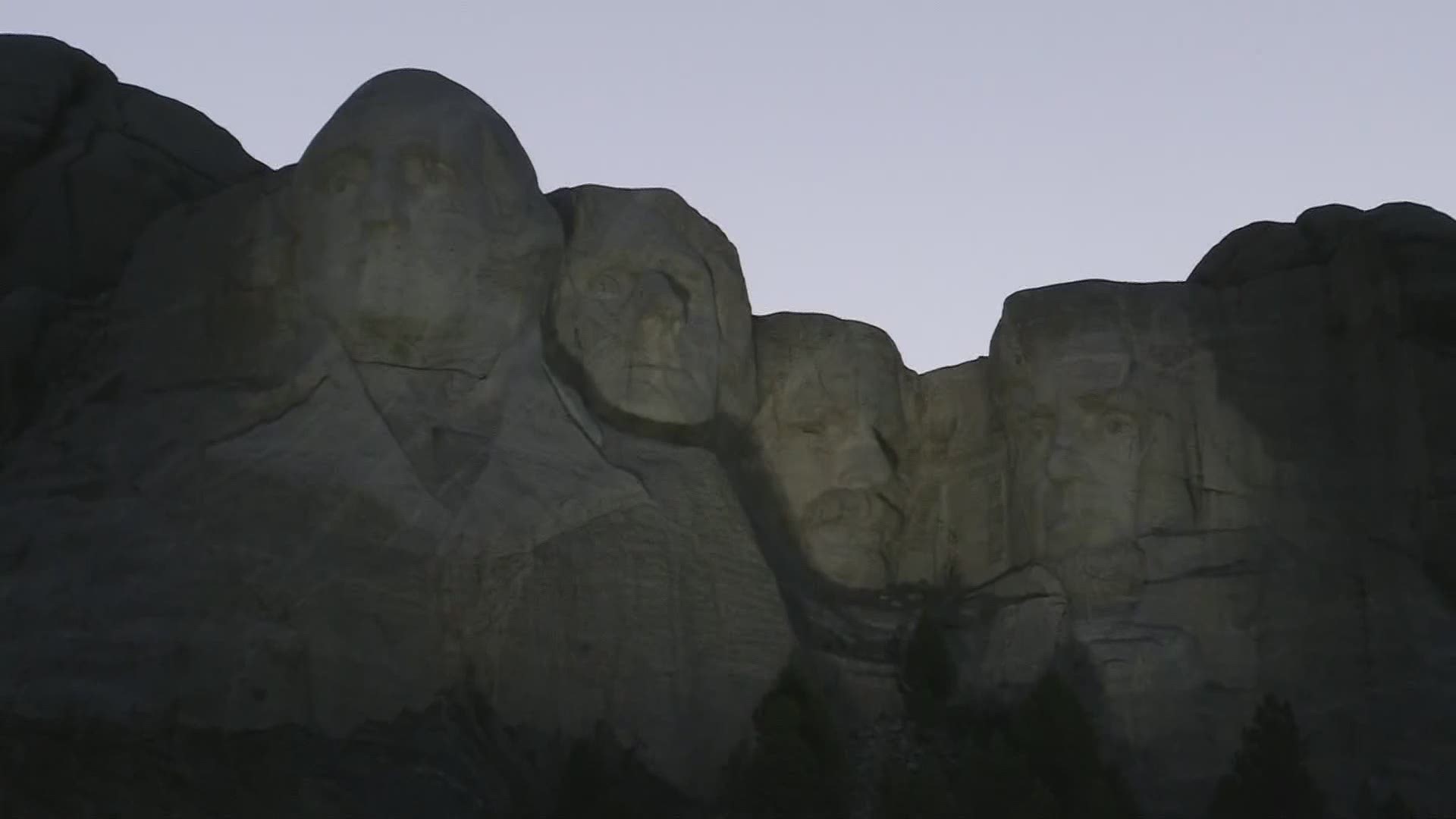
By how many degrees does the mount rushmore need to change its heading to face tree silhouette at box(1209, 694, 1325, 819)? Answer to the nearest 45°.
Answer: approximately 90° to its left

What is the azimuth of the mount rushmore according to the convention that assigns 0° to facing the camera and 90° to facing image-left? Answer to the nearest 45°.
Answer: approximately 0°
